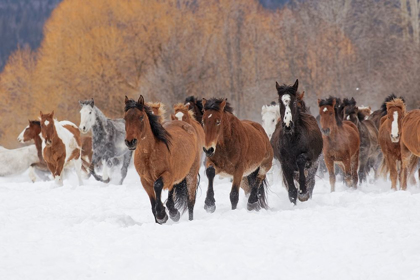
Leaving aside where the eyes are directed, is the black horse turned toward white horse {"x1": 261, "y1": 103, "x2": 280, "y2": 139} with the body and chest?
no

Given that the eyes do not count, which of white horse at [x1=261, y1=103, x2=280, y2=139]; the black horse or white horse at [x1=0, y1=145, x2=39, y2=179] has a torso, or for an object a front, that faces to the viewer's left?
white horse at [x1=0, y1=145, x2=39, y2=179]

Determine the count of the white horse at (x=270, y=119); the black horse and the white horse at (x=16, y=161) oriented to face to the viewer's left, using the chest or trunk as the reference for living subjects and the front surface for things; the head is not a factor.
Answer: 1

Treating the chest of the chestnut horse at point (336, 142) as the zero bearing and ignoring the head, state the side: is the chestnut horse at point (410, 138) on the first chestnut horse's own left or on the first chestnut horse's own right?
on the first chestnut horse's own left

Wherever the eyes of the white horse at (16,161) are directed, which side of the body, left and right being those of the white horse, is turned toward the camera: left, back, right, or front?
left

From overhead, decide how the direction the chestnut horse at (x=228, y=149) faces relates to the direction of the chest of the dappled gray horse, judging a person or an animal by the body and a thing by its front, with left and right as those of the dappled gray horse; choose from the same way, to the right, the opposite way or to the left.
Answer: the same way

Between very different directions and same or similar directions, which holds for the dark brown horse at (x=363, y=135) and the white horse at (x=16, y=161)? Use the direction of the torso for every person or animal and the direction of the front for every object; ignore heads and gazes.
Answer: same or similar directions

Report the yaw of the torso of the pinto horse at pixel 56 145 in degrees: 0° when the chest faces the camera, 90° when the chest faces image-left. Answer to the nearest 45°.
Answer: approximately 45°

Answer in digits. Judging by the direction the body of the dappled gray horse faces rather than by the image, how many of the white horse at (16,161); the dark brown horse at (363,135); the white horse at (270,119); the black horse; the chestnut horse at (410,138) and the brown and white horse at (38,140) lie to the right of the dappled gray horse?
2

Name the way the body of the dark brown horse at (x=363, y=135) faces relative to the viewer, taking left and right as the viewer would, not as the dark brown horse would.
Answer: facing the viewer and to the left of the viewer

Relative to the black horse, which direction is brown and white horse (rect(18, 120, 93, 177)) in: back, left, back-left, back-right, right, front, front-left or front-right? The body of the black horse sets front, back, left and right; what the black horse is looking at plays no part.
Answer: back-right

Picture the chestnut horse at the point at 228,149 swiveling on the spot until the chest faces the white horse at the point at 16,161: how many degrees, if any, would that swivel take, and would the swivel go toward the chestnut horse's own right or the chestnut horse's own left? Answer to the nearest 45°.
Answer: approximately 90° to the chestnut horse's own right

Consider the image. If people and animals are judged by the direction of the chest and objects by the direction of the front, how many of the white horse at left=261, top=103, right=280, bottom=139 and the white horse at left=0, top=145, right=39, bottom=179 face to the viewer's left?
1

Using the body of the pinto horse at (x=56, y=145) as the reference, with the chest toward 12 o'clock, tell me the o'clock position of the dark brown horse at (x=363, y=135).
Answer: The dark brown horse is roughly at 8 o'clock from the pinto horse.

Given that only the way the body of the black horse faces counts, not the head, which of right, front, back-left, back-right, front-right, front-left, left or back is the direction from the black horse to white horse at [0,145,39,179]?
back-right

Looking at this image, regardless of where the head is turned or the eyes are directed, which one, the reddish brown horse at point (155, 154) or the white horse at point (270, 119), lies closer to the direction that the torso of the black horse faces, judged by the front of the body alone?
the reddish brown horse

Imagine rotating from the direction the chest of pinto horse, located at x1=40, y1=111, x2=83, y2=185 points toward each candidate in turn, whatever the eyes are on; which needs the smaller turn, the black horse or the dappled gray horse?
the black horse

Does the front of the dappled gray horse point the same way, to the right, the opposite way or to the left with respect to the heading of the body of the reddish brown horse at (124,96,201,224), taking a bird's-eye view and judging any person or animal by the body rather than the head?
the same way
